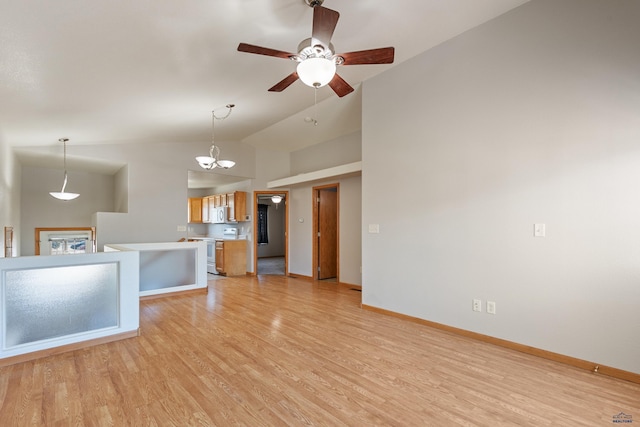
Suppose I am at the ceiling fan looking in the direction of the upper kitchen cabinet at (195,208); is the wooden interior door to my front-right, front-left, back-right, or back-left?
front-right

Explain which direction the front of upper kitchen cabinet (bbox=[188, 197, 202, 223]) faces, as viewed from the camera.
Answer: facing the viewer

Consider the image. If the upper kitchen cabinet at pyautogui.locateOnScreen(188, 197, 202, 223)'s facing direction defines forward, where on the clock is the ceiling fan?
The ceiling fan is roughly at 12 o'clock from the upper kitchen cabinet.

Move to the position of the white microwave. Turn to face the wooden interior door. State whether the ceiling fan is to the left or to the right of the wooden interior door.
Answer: right

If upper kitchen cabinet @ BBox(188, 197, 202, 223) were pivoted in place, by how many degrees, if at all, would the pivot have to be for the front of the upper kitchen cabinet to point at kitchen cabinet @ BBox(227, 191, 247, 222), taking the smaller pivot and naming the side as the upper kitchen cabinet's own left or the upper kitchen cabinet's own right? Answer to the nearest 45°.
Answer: approximately 45° to the upper kitchen cabinet's own left

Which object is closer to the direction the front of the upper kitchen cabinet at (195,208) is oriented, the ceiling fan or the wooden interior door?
the ceiling fan

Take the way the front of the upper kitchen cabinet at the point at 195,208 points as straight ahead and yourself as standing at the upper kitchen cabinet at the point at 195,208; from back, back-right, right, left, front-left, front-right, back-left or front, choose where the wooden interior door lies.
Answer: front-left
